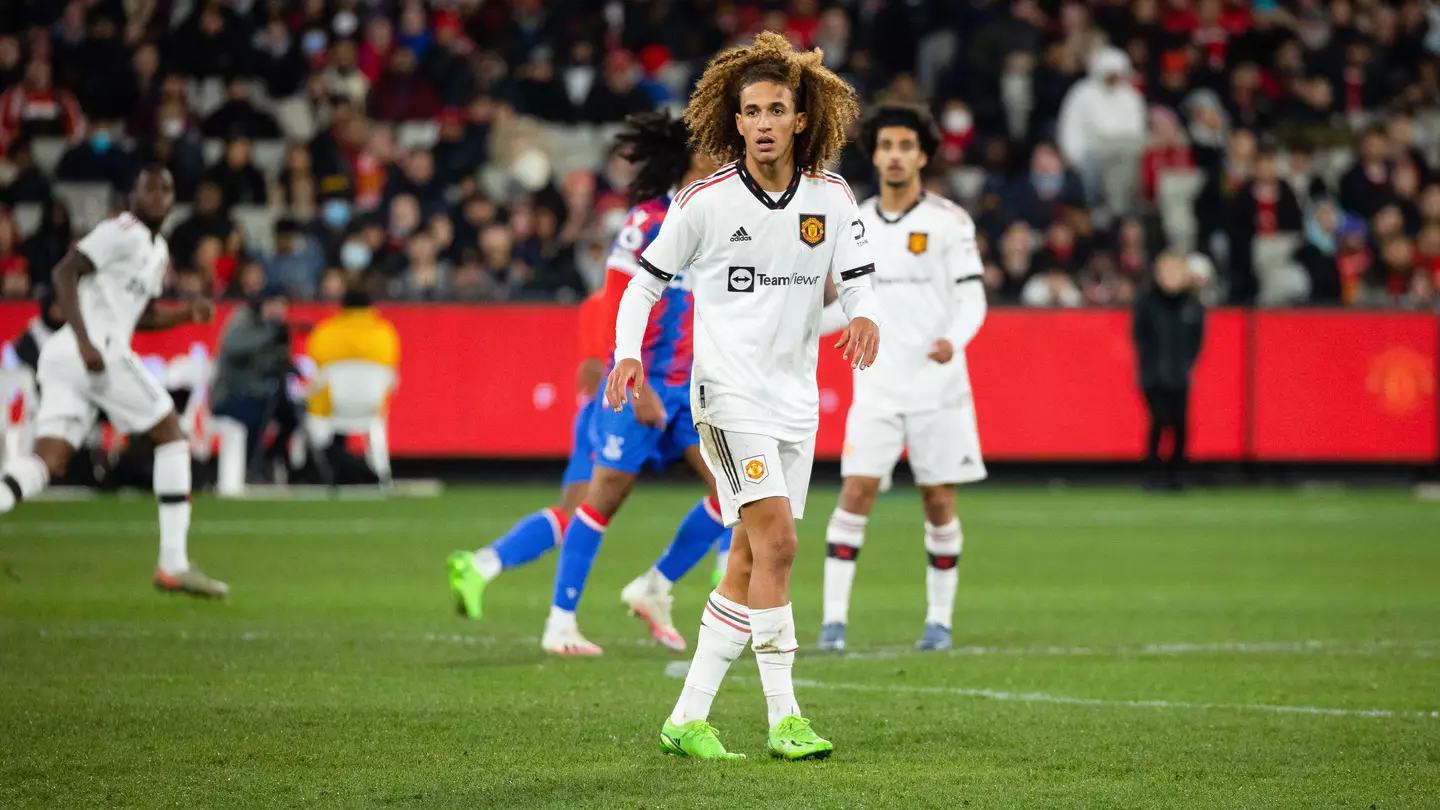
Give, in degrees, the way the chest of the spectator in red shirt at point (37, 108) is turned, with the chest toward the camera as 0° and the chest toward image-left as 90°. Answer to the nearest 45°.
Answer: approximately 0°

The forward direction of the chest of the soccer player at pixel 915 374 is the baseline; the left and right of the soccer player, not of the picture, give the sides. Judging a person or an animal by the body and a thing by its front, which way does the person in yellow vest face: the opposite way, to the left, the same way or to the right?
the opposite way

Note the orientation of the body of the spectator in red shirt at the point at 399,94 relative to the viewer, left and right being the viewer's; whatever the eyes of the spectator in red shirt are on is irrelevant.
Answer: facing the viewer

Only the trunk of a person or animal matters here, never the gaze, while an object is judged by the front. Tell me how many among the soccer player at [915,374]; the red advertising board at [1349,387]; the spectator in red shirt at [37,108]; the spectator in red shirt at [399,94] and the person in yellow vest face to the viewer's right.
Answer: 0

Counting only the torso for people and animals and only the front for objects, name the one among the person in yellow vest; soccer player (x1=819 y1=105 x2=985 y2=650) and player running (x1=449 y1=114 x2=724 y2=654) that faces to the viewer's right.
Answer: the player running

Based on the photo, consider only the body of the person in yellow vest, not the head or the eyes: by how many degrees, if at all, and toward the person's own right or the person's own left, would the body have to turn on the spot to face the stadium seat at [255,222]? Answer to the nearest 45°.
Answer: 0° — they already face it

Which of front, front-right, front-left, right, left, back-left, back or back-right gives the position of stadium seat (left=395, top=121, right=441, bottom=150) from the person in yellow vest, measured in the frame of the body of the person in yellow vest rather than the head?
front

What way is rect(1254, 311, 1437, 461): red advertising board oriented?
toward the camera

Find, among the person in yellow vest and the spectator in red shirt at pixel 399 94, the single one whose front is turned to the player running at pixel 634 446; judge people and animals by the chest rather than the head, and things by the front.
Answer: the spectator in red shirt

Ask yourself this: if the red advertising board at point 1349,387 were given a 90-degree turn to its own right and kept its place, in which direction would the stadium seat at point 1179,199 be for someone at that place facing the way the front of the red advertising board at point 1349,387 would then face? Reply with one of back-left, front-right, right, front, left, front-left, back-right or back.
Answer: front-right

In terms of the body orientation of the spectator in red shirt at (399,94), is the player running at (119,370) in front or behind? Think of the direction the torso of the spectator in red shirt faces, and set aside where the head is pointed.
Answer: in front

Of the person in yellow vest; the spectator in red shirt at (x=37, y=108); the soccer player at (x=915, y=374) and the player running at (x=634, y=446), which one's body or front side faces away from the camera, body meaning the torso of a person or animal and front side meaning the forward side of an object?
the person in yellow vest

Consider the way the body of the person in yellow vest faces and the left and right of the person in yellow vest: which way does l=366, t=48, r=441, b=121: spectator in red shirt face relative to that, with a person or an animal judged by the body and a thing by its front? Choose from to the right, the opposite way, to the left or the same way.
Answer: the opposite way

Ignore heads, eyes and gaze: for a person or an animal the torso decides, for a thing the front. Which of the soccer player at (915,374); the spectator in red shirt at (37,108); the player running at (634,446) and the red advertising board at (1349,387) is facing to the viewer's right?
the player running

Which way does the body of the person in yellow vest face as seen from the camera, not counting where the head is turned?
away from the camera

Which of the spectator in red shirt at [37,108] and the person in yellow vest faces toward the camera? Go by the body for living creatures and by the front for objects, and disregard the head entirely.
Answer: the spectator in red shirt

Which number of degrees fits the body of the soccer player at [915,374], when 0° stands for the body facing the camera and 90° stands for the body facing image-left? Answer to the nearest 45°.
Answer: approximately 0°

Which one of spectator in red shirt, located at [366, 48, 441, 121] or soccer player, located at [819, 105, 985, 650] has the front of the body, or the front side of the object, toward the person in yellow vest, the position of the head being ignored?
the spectator in red shirt

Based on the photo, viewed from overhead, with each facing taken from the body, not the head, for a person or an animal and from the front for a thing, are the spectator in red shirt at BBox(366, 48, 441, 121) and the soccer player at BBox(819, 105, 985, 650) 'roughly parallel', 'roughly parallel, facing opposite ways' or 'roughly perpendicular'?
roughly parallel
